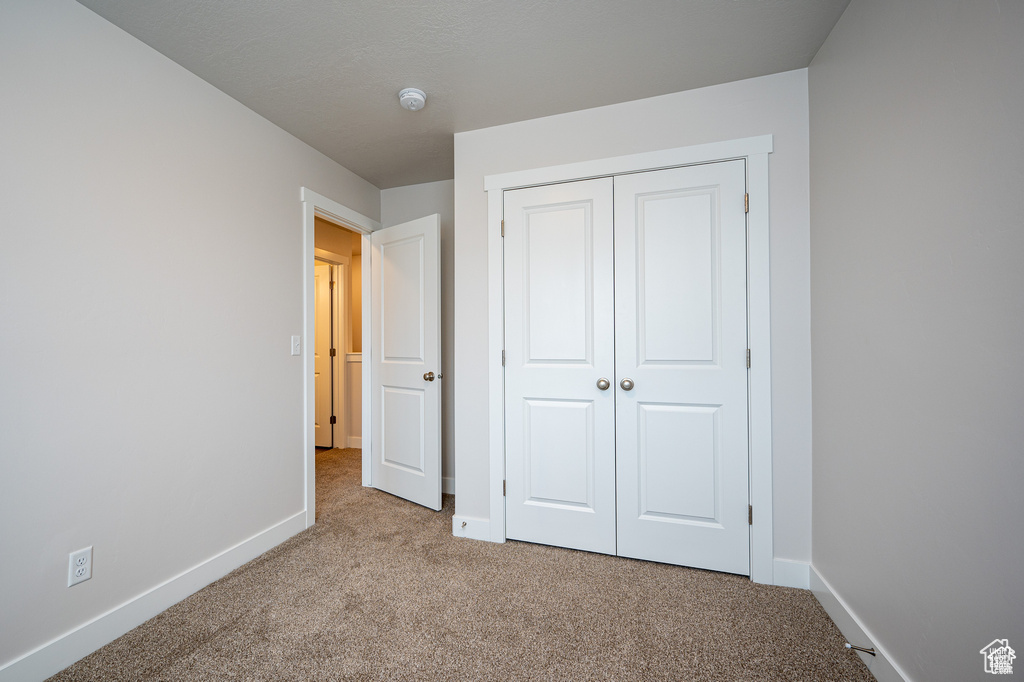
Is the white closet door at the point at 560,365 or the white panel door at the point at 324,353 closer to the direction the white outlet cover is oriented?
the white closet door

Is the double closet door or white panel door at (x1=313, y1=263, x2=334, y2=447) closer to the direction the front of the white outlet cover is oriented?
the double closet door

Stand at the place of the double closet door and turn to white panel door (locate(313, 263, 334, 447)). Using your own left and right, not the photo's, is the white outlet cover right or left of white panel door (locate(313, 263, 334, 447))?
left

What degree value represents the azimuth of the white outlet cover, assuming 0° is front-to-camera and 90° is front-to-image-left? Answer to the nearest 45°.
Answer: approximately 315°

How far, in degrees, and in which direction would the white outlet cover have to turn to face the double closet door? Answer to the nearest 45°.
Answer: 0° — it already faces it

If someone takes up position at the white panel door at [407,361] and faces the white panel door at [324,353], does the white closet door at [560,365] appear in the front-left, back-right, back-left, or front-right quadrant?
back-right

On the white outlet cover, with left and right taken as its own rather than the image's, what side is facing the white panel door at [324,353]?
left

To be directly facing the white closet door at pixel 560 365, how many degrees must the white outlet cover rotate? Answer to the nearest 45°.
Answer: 0° — it already faces it

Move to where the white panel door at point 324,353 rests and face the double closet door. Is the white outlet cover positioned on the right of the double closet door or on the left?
right
